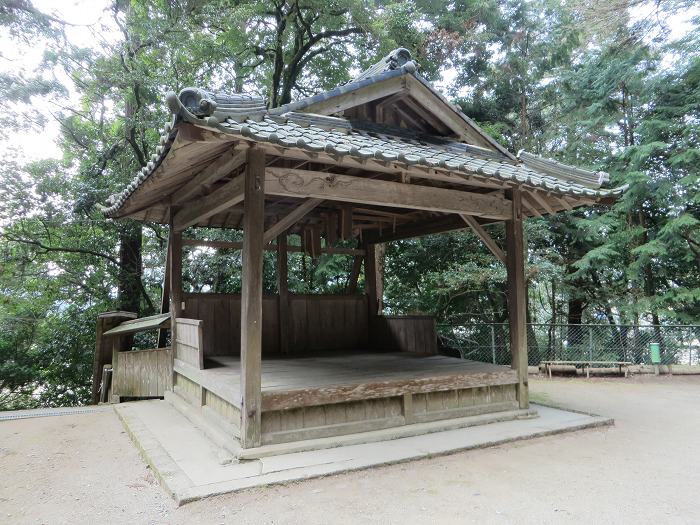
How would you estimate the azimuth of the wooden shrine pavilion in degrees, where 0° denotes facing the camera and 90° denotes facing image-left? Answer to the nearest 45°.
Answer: approximately 315°

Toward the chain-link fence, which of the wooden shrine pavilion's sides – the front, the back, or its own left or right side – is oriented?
left

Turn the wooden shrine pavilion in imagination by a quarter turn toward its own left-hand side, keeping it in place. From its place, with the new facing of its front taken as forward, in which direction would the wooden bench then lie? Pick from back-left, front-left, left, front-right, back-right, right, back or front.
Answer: front

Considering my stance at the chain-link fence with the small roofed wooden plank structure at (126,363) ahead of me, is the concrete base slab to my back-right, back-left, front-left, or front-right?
front-left
